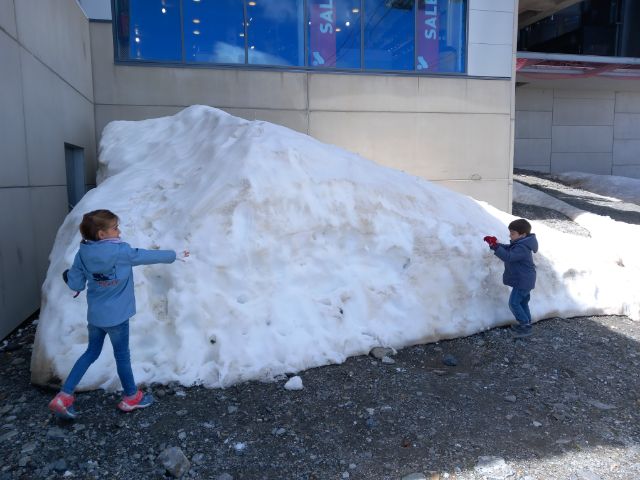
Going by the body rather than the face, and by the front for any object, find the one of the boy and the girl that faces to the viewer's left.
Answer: the boy

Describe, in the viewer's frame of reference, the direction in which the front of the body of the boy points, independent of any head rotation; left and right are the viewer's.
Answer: facing to the left of the viewer

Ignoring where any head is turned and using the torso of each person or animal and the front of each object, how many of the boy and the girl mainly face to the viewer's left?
1

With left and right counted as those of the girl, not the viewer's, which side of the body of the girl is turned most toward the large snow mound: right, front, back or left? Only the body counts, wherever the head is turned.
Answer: front

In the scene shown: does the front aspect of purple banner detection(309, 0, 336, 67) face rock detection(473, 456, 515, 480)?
yes

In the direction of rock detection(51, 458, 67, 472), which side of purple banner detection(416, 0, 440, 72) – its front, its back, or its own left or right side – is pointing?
front

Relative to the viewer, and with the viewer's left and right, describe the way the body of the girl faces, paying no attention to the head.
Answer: facing away from the viewer and to the right of the viewer

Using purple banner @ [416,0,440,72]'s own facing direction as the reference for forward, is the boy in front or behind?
in front

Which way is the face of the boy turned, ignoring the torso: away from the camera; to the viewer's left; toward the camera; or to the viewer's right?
to the viewer's left

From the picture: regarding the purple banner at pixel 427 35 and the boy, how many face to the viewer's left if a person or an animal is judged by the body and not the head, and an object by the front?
1

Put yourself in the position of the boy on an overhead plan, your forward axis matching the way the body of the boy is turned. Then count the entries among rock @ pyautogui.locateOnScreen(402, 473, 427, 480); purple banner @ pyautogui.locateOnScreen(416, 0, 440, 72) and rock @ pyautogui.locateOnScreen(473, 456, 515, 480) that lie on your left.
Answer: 2

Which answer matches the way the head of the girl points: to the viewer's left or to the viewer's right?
to the viewer's right

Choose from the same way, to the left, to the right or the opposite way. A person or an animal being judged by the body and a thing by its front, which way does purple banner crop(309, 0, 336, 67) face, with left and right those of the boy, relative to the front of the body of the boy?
to the left
